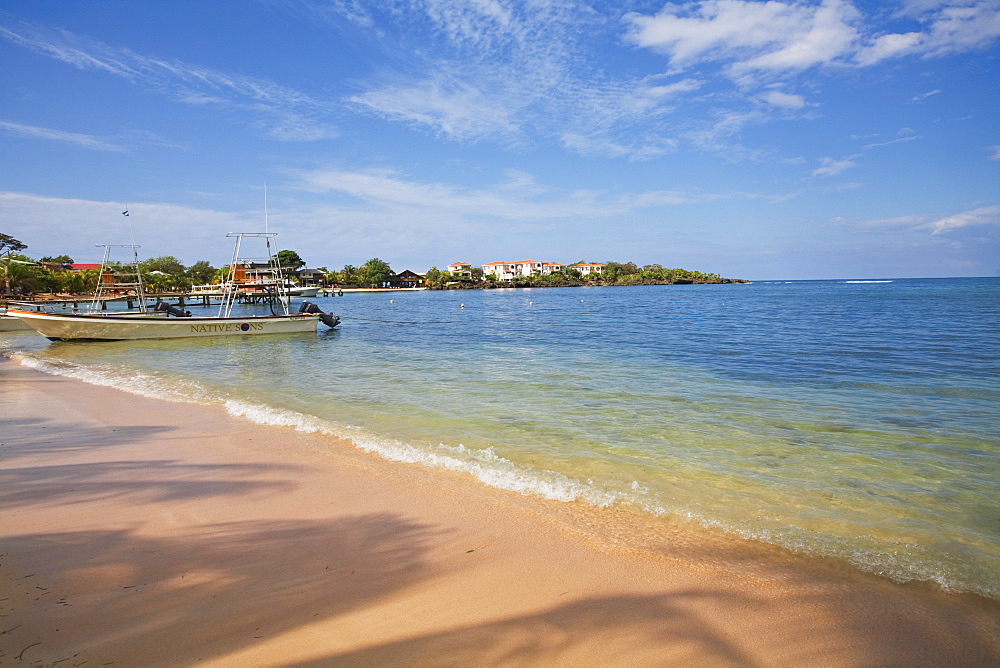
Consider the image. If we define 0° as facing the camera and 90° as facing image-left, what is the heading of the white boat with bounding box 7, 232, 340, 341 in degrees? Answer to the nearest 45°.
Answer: approximately 90°
